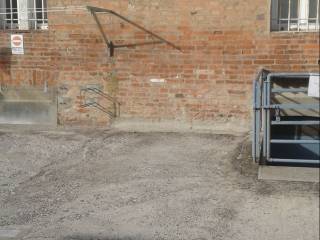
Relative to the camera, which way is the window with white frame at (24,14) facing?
toward the camera

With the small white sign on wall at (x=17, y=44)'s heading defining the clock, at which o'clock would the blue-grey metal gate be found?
The blue-grey metal gate is roughly at 10 o'clock from the small white sign on wall.

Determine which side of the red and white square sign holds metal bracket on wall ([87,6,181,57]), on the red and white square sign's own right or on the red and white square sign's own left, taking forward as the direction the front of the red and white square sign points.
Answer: on the red and white square sign's own left

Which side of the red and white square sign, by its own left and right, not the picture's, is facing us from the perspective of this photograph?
front

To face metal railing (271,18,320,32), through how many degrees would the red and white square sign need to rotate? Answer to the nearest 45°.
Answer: approximately 45° to its left

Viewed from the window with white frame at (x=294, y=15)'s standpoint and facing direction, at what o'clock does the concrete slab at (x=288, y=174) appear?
The concrete slab is roughly at 12 o'clock from the window with white frame.

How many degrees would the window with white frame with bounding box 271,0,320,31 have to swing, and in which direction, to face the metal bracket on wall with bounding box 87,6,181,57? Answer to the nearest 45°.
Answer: approximately 90° to its right

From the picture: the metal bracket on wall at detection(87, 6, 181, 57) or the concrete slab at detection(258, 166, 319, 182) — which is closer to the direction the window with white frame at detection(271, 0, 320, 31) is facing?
the concrete slab

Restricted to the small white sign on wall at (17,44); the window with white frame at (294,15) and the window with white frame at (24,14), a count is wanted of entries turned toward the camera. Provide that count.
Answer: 3

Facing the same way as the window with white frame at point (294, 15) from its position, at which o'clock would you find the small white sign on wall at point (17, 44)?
The small white sign on wall is roughly at 3 o'clock from the window with white frame.

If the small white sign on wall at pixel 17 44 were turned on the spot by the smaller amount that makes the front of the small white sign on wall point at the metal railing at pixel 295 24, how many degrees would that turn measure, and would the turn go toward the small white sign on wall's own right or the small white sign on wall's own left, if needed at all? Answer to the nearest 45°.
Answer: approximately 45° to the small white sign on wall's own left

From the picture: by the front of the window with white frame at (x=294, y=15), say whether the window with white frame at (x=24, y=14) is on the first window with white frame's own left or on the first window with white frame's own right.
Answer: on the first window with white frame's own right

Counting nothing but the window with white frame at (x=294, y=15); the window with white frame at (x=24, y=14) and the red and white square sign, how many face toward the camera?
3

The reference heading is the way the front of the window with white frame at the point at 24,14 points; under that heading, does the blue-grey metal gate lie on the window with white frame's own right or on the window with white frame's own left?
on the window with white frame's own left

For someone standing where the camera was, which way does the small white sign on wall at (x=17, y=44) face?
facing the viewer

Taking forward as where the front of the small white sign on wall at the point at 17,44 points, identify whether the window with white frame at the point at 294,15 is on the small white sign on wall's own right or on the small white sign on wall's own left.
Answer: on the small white sign on wall's own left
